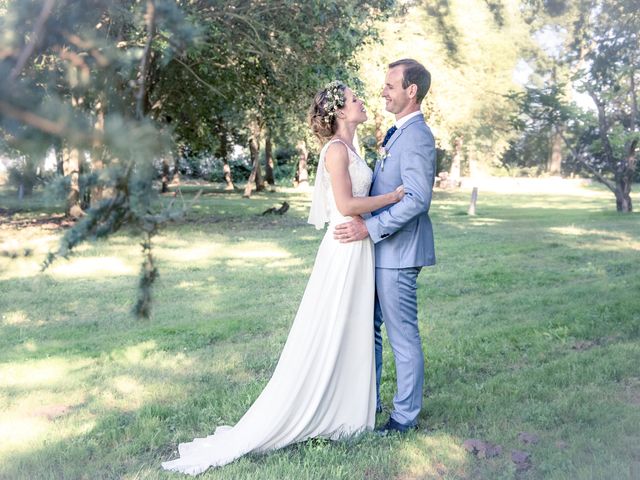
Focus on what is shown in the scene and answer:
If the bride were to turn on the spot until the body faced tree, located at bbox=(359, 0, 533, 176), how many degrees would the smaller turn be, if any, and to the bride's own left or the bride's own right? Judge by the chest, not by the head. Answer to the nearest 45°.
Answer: approximately 90° to the bride's own left

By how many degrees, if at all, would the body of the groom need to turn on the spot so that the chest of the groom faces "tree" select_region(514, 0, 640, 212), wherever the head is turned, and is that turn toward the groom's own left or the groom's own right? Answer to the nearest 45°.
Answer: approximately 90° to the groom's own right

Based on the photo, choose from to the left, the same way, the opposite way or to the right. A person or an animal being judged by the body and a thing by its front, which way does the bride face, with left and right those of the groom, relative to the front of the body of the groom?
the opposite way

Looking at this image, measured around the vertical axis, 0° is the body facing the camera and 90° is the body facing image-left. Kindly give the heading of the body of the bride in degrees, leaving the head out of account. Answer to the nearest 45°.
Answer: approximately 270°

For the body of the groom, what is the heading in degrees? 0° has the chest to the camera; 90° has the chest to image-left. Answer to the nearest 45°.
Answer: approximately 90°

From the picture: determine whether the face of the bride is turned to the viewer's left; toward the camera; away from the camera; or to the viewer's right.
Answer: to the viewer's right
